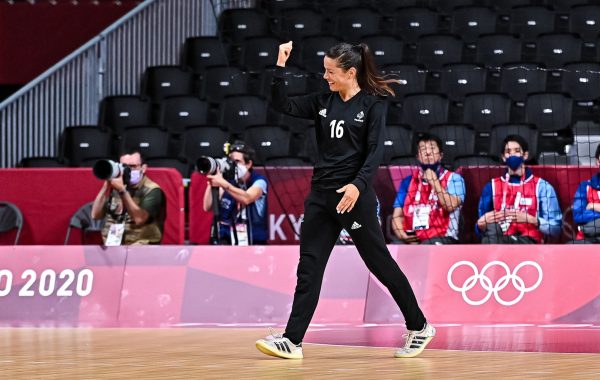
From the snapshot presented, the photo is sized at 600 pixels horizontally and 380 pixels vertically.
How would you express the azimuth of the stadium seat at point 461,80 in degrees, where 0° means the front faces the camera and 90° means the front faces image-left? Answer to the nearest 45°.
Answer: approximately 0°

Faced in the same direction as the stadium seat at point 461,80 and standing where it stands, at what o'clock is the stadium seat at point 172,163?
the stadium seat at point 172,163 is roughly at 2 o'clock from the stadium seat at point 461,80.

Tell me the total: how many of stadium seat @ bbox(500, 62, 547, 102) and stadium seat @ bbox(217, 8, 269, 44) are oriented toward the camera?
2

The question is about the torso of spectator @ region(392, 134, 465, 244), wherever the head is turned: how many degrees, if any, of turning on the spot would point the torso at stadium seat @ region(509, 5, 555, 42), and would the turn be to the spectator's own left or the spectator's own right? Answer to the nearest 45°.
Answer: approximately 180°

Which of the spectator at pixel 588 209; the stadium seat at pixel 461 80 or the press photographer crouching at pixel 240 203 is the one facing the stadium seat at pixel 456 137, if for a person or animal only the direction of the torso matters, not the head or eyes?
the stadium seat at pixel 461 80

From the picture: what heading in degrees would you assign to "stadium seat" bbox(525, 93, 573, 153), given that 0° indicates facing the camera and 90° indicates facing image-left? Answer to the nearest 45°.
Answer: approximately 0°

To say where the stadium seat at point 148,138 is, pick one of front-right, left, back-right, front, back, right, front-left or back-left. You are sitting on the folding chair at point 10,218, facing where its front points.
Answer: back-left
